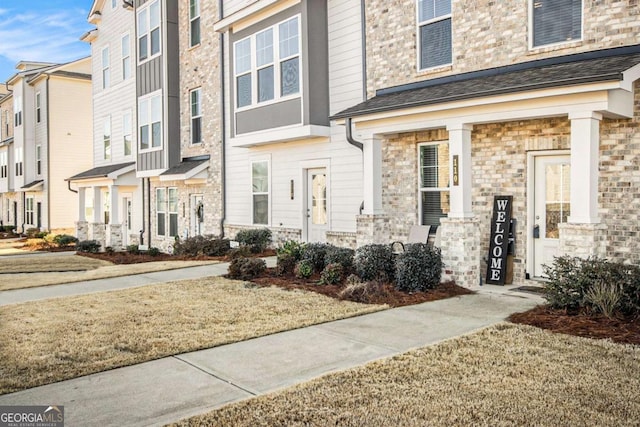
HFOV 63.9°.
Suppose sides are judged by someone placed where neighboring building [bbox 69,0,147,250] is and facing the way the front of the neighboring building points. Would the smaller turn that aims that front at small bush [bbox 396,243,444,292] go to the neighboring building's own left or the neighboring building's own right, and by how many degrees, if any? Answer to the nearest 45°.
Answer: approximately 45° to the neighboring building's own left

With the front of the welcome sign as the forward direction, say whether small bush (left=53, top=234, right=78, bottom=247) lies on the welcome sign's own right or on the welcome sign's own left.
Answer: on the welcome sign's own right

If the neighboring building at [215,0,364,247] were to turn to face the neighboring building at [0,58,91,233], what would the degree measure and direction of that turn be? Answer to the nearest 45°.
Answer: approximately 90° to its right

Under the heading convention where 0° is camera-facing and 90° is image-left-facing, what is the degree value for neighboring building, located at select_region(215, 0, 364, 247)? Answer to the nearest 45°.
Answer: approximately 45°

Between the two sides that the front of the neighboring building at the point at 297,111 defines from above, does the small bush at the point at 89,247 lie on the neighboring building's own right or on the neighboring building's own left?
on the neighboring building's own right

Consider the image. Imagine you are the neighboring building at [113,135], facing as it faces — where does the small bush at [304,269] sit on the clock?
The small bush is roughly at 10 o'clock from the neighboring building.

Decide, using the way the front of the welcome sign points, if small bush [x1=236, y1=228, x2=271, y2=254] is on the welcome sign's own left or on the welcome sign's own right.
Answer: on the welcome sign's own right

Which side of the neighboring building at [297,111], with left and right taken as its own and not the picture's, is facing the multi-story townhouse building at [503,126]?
left

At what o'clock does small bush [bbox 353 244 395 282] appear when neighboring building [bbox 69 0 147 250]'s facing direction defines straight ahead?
The small bush is roughly at 10 o'clock from the neighboring building.

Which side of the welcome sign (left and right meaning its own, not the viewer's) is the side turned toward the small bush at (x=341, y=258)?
right

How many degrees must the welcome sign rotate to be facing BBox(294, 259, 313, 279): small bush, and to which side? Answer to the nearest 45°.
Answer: approximately 90° to its right
